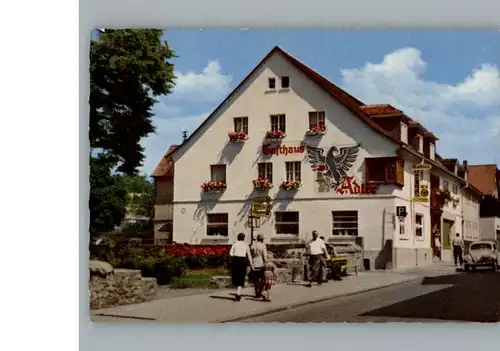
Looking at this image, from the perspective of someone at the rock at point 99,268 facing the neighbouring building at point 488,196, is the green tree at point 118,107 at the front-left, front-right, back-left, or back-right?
front-left

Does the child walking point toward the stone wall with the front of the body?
no

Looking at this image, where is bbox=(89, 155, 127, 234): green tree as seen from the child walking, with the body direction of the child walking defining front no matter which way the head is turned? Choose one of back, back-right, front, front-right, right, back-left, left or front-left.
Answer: left

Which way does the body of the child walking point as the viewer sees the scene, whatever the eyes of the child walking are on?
away from the camera

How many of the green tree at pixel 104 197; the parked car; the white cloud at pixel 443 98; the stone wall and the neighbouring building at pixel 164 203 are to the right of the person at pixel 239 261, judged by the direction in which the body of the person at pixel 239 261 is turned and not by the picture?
2

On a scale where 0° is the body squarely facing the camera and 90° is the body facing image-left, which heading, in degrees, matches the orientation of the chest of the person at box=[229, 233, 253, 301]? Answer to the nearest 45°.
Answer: approximately 180°

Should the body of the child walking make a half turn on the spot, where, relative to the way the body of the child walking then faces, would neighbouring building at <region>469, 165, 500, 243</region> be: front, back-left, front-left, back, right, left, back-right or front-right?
left

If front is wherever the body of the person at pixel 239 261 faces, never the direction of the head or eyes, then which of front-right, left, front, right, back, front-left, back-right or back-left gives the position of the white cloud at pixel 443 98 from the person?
front

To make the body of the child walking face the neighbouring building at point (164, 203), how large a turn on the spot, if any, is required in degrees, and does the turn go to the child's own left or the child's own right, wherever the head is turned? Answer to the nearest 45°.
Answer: approximately 90° to the child's own left

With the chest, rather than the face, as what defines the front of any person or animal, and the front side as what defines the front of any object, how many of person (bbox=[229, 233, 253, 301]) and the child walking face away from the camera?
2

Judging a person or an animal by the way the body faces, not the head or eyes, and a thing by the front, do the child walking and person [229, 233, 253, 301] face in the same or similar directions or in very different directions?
same or similar directions

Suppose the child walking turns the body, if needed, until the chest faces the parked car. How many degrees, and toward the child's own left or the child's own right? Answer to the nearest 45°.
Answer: approximately 90° to the child's own right
